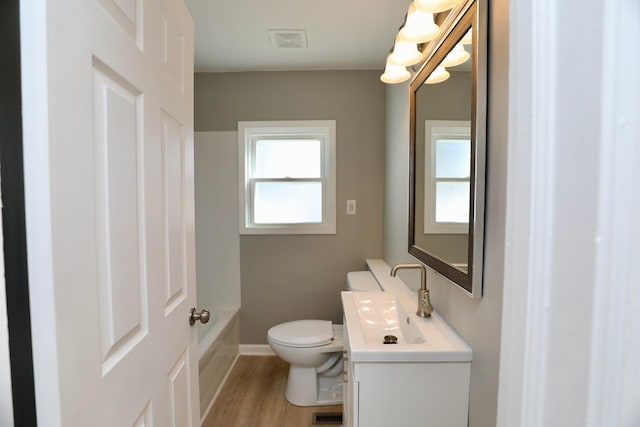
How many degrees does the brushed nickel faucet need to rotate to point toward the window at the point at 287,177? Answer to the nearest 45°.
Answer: approximately 45° to its right

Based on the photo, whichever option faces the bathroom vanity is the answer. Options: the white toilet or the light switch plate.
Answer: the light switch plate

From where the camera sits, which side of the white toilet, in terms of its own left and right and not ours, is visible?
left

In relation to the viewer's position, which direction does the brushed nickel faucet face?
facing to the left of the viewer

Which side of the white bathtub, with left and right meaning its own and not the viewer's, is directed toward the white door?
right

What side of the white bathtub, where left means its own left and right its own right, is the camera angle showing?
right

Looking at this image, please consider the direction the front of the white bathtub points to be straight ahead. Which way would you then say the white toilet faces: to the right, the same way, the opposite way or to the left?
the opposite way

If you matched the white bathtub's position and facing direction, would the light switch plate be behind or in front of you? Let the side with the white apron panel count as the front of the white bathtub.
in front

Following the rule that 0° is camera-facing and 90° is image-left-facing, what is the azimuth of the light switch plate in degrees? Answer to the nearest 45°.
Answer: approximately 0°

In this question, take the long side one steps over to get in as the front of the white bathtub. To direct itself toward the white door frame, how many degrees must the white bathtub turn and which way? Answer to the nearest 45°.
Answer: approximately 90° to its right

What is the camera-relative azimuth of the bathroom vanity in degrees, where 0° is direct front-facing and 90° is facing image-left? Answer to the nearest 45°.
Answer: approximately 90°
